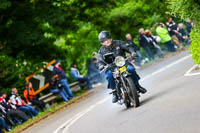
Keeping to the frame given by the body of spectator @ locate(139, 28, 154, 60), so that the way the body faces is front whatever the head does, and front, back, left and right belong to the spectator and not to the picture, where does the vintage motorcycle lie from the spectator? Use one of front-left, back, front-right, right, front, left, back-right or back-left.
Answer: front-right

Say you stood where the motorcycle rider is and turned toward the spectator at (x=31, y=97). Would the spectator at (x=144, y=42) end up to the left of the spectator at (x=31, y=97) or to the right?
right

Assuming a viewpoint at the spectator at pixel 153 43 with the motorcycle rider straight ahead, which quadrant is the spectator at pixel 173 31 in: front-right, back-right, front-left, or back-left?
back-left
